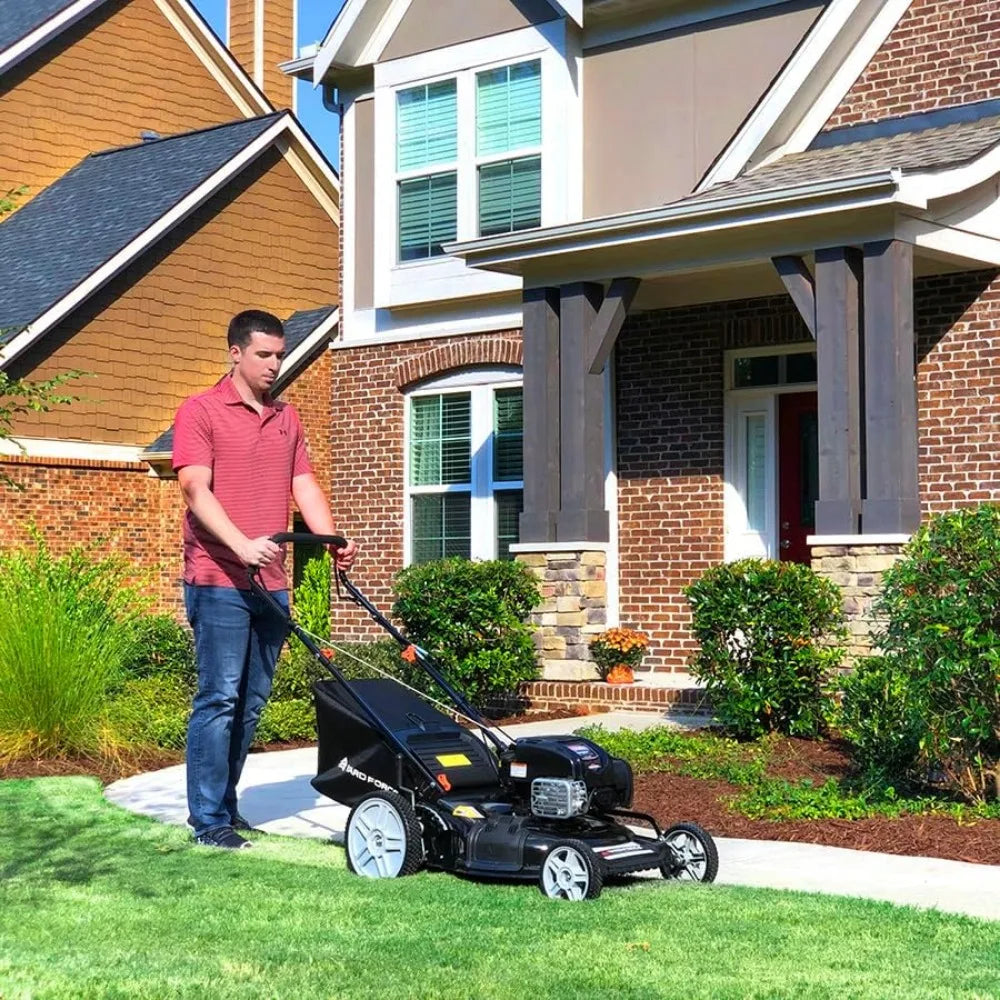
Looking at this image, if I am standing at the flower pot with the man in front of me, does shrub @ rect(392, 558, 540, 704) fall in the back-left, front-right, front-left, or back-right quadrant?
front-right

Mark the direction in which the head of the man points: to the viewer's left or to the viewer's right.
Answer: to the viewer's right

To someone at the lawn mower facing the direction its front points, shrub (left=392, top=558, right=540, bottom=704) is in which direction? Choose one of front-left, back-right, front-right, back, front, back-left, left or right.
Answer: back-left

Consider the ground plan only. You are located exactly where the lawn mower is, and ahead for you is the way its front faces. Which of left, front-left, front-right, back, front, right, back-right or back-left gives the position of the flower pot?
back-left

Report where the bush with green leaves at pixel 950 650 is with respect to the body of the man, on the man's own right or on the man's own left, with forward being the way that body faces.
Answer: on the man's own left

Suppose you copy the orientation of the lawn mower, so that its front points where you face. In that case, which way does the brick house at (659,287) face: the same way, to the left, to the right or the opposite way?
to the right

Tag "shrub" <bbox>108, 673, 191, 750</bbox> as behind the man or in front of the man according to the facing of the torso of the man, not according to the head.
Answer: behind

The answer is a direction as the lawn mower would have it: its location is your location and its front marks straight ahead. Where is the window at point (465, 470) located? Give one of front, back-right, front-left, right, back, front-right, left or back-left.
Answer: back-left

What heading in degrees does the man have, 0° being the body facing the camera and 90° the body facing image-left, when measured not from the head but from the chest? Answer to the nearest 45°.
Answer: approximately 315°

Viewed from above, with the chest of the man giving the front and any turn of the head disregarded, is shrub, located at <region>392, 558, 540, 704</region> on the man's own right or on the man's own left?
on the man's own left

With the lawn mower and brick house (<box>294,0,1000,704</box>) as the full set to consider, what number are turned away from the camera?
0

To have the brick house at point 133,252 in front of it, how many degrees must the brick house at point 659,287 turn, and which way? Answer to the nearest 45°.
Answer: approximately 90° to its right

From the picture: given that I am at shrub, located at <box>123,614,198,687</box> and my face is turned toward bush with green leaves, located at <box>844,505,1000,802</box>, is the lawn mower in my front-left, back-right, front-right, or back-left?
front-right

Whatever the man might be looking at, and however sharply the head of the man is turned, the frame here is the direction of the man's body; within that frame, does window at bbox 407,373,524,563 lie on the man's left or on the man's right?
on the man's left

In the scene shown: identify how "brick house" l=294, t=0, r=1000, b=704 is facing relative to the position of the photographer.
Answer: facing the viewer and to the left of the viewer
